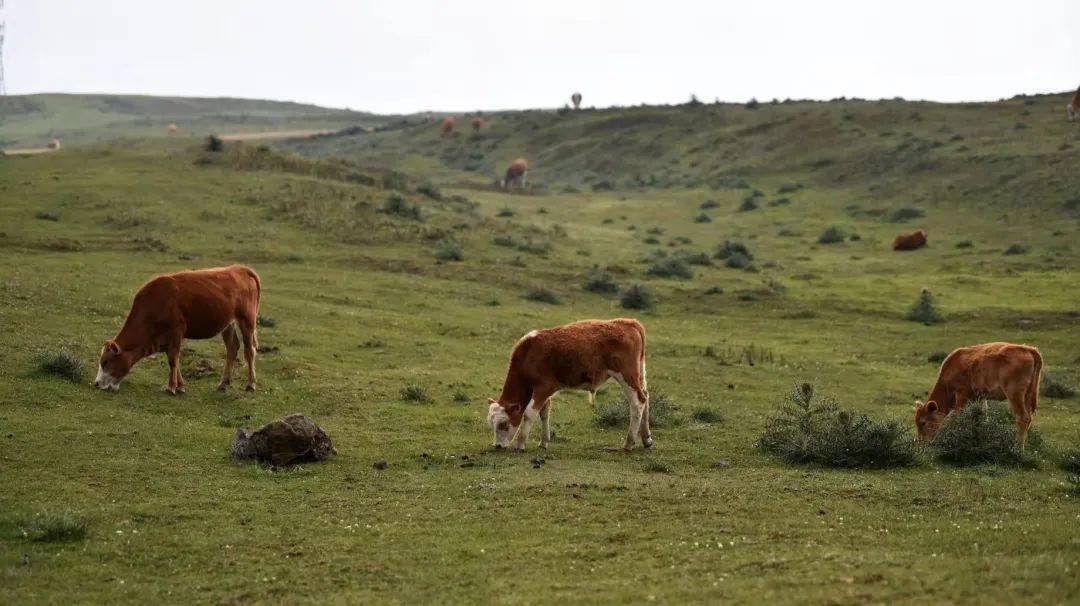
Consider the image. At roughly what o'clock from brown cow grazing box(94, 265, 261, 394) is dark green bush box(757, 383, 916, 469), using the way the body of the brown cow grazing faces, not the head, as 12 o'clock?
The dark green bush is roughly at 7 o'clock from the brown cow grazing.

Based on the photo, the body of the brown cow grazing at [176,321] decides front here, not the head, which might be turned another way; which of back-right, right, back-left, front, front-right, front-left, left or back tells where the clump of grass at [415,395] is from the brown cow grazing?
back

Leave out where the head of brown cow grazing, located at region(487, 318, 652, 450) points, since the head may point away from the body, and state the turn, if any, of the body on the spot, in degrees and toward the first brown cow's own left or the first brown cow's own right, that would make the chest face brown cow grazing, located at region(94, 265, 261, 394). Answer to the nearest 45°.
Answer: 0° — it already faces it

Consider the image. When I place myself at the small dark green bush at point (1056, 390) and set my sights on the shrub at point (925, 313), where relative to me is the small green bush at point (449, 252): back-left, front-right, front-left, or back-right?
front-left

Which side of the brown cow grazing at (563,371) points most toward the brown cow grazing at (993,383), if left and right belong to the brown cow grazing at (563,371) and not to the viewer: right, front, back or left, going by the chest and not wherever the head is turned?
back

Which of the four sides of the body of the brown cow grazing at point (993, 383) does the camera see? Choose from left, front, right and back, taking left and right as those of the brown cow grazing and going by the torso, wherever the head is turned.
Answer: left

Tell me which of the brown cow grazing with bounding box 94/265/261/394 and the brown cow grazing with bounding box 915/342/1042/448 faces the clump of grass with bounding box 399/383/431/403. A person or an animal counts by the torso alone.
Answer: the brown cow grazing with bounding box 915/342/1042/448

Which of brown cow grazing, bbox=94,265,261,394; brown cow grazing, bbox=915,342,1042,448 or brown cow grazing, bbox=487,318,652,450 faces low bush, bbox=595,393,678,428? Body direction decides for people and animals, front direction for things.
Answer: brown cow grazing, bbox=915,342,1042,448

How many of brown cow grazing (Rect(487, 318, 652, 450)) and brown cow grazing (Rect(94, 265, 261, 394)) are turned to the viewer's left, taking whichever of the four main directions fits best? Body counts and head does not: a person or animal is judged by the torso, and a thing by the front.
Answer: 2

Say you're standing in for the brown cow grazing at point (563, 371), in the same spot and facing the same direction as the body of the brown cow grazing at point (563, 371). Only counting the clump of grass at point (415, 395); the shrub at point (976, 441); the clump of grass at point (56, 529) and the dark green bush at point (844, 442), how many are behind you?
2

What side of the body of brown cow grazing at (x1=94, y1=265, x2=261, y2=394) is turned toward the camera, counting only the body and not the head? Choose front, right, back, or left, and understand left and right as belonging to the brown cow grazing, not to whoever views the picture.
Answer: left

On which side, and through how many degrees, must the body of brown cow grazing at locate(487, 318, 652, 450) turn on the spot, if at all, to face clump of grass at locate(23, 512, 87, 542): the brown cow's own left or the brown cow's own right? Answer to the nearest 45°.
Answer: approximately 45° to the brown cow's own left

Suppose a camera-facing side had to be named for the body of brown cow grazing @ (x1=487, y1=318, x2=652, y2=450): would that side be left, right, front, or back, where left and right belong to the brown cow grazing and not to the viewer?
left

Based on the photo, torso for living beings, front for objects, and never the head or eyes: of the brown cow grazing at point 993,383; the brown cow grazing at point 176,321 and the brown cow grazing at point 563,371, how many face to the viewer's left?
3
